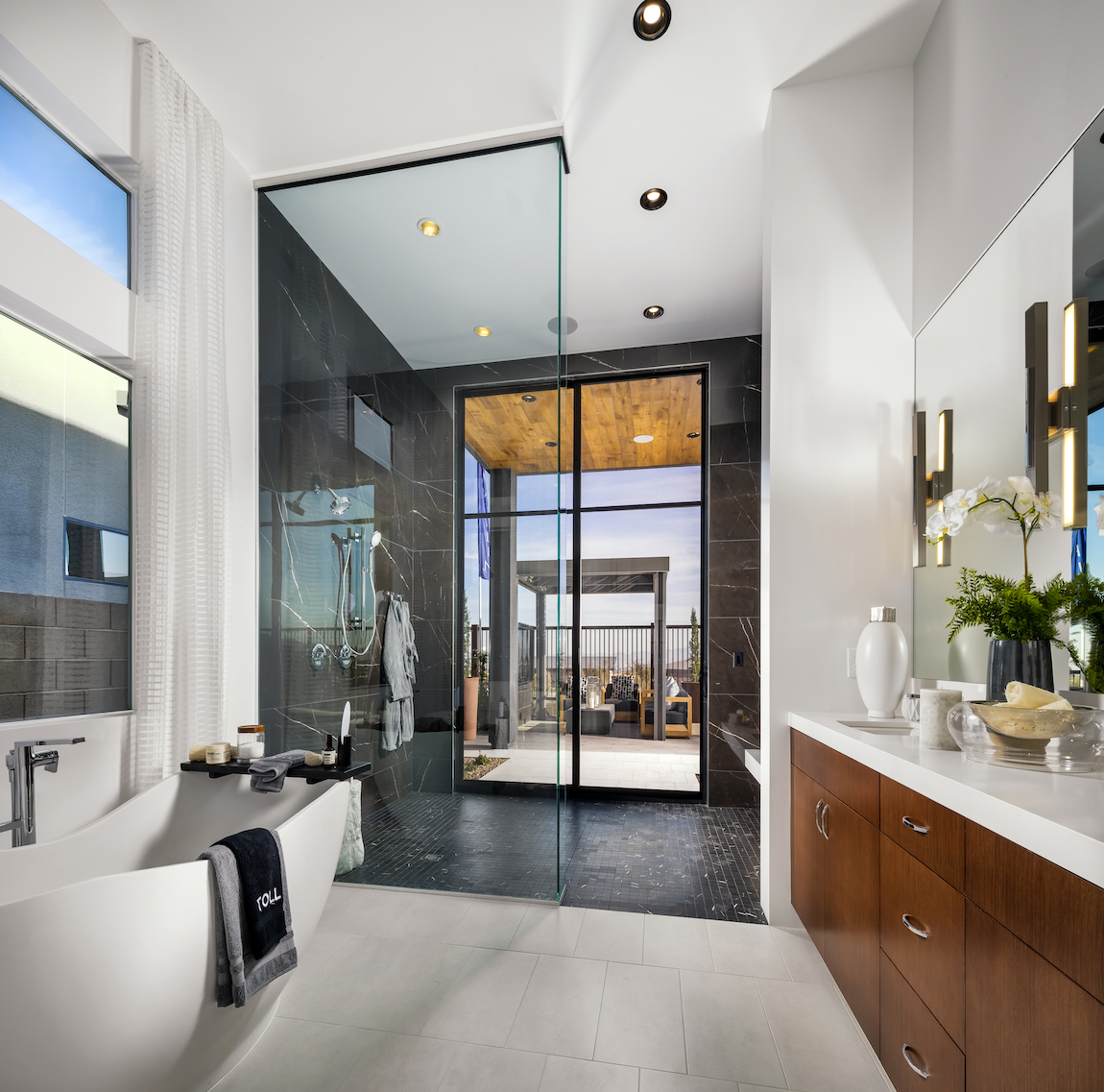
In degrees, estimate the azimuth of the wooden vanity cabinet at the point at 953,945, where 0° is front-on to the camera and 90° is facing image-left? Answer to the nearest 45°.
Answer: approximately 45°

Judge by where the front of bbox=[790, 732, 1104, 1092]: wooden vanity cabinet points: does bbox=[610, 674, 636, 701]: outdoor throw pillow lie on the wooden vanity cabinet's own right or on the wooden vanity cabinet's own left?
on the wooden vanity cabinet's own right

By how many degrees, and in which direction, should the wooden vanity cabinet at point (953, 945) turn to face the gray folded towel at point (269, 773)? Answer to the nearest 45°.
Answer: approximately 45° to its right

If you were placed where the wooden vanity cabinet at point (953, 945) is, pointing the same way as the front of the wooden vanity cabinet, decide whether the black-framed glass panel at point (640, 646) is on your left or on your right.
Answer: on your right
